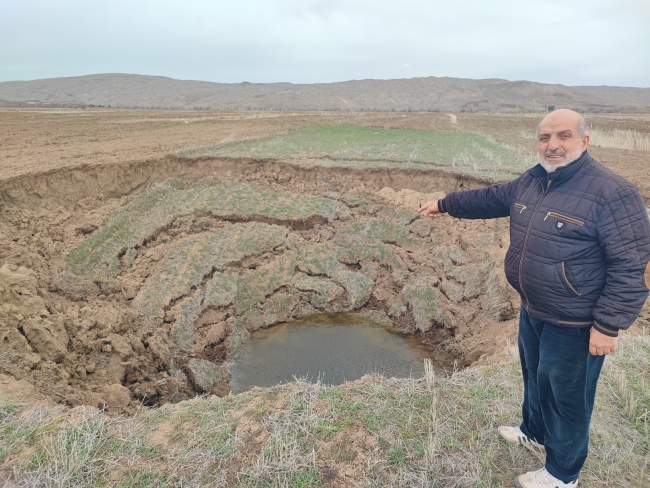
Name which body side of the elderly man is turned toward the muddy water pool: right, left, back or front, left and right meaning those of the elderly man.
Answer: right

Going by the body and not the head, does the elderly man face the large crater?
no

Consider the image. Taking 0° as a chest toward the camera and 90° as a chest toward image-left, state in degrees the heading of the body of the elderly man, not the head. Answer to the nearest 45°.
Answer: approximately 45°
